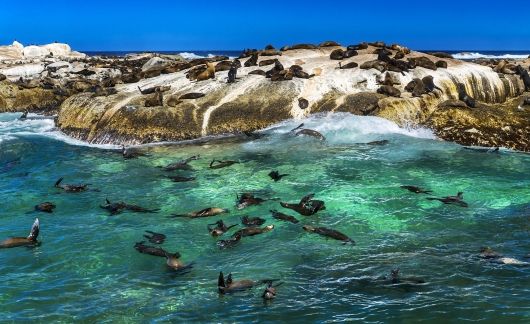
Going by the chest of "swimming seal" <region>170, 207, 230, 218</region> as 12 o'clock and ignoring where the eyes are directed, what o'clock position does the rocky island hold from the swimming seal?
The rocky island is roughly at 10 o'clock from the swimming seal.

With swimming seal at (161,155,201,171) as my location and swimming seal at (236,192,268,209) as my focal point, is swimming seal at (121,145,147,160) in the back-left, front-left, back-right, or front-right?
back-right

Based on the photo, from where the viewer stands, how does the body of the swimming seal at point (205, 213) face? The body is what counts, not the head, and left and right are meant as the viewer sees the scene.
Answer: facing to the right of the viewer

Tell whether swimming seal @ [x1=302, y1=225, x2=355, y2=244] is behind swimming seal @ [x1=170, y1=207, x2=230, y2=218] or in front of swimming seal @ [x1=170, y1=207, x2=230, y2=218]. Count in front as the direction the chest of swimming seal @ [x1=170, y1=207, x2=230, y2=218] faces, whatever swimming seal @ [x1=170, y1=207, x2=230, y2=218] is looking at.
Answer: in front

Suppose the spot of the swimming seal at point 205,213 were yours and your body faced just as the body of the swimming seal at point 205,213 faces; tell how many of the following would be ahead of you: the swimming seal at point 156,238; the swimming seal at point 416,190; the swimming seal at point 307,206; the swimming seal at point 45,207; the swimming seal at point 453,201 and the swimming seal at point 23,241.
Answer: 3

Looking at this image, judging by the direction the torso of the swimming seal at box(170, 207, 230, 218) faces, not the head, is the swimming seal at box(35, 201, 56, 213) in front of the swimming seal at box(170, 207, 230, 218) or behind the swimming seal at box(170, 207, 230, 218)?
behind

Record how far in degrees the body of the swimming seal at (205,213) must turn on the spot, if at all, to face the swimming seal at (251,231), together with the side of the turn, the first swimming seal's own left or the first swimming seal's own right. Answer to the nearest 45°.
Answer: approximately 45° to the first swimming seal's own right

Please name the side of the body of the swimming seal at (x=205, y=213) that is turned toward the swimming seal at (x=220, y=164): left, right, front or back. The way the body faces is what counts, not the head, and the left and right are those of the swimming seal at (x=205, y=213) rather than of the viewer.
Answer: left

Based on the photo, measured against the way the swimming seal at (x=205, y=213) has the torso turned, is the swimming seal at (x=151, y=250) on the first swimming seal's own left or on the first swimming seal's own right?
on the first swimming seal's own right

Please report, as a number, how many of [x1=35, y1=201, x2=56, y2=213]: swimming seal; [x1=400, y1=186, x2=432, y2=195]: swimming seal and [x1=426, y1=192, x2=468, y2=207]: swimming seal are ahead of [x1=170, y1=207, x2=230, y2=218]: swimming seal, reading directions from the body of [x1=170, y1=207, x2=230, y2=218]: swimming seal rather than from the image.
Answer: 2

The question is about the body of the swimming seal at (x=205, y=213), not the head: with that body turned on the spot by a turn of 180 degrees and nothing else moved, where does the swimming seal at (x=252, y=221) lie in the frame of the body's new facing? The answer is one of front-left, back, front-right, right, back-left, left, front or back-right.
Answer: back-left

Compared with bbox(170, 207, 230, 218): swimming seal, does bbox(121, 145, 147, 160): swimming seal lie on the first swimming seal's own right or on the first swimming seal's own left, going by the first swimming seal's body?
on the first swimming seal's own left

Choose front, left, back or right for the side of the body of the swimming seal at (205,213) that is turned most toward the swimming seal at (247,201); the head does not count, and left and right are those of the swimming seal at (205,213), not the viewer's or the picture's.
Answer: front
